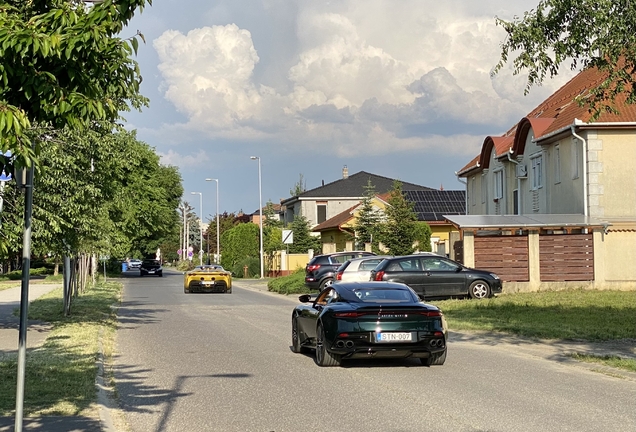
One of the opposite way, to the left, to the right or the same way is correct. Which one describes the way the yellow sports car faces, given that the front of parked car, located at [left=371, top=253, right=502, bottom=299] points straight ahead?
to the left

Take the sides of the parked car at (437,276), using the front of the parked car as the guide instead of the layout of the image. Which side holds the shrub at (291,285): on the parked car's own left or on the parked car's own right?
on the parked car's own left

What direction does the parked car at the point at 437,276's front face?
to the viewer's right

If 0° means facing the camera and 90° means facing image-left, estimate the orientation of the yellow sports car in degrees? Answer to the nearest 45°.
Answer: approximately 180°

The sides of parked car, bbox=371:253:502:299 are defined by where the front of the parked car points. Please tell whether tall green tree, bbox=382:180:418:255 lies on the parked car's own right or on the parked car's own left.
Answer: on the parked car's own left

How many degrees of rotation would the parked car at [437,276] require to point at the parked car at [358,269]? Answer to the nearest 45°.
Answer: approximately 135° to its left

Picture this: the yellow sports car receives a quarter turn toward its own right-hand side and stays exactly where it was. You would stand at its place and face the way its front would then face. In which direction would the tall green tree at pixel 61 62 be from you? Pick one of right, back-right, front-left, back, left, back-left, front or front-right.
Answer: right

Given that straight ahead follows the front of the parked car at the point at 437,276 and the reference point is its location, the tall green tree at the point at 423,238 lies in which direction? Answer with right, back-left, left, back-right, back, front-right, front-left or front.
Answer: left

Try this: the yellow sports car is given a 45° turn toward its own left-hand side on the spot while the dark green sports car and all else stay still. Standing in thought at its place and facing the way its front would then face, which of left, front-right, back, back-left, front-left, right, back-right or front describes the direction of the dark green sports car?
back-left
